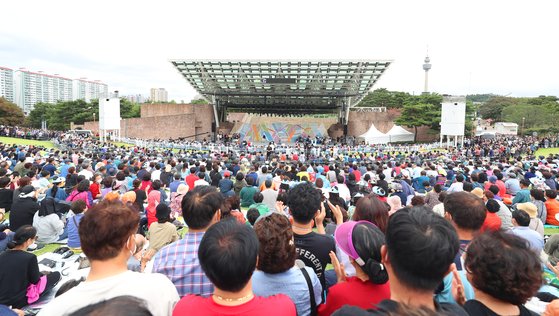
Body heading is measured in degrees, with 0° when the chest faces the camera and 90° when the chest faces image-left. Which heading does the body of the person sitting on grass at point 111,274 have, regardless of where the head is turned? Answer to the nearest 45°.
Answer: approximately 225°

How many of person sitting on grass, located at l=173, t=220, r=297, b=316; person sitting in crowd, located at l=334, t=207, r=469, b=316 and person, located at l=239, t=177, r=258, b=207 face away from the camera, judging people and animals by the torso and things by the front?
3

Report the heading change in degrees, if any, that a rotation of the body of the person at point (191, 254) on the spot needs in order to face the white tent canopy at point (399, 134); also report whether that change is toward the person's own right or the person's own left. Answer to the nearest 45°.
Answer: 0° — they already face it

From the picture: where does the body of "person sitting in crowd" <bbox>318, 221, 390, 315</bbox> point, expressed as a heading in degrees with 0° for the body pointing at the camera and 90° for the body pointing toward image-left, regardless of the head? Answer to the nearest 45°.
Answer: approximately 135°

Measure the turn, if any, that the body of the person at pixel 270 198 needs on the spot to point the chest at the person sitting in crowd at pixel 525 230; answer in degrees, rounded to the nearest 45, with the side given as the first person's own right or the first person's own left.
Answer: approximately 135° to the first person's own right

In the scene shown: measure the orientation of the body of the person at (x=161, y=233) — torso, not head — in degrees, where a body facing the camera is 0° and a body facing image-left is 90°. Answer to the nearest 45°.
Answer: approximately 180°

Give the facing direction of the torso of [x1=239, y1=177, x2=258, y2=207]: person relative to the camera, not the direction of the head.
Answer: away from the camera

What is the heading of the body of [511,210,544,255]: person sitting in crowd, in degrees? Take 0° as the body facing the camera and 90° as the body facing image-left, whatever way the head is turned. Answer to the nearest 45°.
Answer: approximately 135°

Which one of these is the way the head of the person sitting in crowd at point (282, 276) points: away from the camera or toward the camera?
away from the camera

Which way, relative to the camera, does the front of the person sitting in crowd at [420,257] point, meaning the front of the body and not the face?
away from the camera

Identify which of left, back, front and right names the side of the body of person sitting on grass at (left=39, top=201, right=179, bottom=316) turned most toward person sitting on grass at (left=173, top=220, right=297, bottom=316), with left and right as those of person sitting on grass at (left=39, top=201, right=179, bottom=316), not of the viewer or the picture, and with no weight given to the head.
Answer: right

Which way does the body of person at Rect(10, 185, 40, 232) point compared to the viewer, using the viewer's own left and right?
facing away from the viewer and to the right of the viewer

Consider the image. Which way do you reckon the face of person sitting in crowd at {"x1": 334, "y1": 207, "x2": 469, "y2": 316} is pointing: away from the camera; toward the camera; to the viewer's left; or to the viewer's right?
away from the camera
